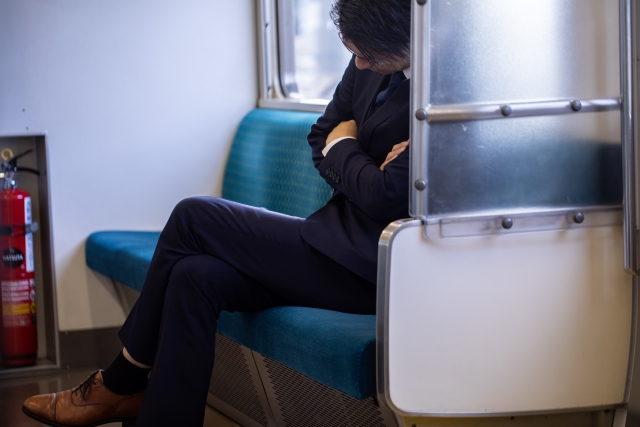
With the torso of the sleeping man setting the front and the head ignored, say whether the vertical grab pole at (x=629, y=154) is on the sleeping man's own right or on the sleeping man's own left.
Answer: on the sleeping man's own left

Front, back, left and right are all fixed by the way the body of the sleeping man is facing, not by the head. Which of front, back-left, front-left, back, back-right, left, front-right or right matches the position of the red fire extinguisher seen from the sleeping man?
right

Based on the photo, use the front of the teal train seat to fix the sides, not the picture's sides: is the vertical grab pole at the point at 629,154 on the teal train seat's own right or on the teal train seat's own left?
on the teal train seat's own left

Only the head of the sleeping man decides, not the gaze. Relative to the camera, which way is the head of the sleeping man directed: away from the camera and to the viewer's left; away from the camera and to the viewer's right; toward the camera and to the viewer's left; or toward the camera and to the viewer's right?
toward the camera and to the viewer's left

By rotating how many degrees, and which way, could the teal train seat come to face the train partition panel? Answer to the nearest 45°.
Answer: approximately 45° to its left

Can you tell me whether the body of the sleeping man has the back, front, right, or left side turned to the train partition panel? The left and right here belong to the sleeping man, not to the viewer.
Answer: left

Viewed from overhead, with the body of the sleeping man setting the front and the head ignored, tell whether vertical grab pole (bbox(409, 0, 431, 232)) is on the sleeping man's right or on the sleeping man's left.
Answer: on the sleeping man's left

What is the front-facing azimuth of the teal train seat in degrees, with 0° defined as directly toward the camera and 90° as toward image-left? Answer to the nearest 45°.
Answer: approximately 45°

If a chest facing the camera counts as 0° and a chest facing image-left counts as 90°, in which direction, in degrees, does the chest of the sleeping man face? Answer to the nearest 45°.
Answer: approximately 45°

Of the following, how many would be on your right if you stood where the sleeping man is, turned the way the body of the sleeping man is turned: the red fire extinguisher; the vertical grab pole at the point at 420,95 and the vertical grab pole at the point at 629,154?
1
